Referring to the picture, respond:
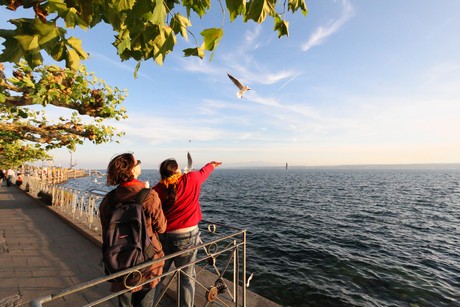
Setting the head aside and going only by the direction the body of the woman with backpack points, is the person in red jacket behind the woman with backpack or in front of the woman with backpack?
in front

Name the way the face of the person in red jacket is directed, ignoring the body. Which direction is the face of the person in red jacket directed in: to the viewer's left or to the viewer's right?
to the viewer's right

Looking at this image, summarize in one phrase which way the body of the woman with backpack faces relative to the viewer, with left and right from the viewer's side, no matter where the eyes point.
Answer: facing away from the viewer and to the right of the viewer

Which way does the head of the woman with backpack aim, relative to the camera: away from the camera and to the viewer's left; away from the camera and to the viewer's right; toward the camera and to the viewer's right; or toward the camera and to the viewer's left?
away from the camera and to the viewer's right

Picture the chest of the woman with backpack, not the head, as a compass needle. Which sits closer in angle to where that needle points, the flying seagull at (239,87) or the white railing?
the flying seagull

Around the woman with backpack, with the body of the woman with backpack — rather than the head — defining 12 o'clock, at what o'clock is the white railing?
The white railing is roughly at 10 o'clock from the woman with backpack.
